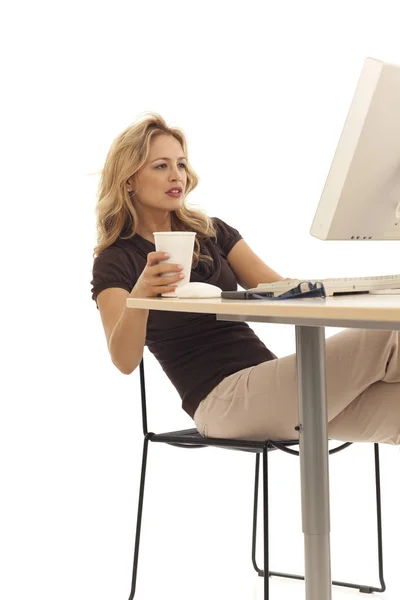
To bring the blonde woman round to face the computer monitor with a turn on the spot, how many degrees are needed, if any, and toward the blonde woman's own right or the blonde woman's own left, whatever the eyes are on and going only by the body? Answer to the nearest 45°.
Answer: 0° — they already face it

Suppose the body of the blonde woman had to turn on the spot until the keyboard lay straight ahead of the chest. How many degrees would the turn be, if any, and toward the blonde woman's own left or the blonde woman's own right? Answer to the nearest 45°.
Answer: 0° — they already face it

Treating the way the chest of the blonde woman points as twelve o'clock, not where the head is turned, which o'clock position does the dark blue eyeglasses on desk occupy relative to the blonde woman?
The dark blue eyeglasses on desk is roughly at 1 o'clock from the blonde woman.

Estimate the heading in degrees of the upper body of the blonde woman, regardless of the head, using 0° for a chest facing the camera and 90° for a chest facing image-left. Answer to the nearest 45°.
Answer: approximately 315°
